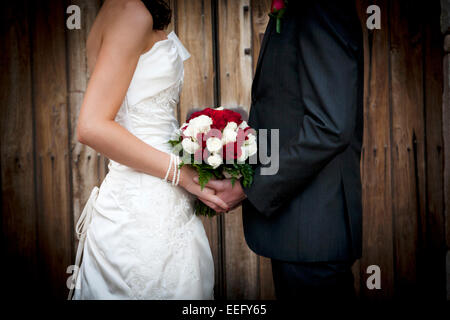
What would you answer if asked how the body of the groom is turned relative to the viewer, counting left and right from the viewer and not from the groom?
facing to the left of the viewer

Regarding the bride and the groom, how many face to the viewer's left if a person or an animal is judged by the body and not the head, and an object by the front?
1

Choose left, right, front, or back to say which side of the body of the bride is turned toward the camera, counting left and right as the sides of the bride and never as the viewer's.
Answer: right

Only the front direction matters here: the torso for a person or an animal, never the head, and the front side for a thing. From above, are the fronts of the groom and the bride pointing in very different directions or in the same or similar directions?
very different directions
